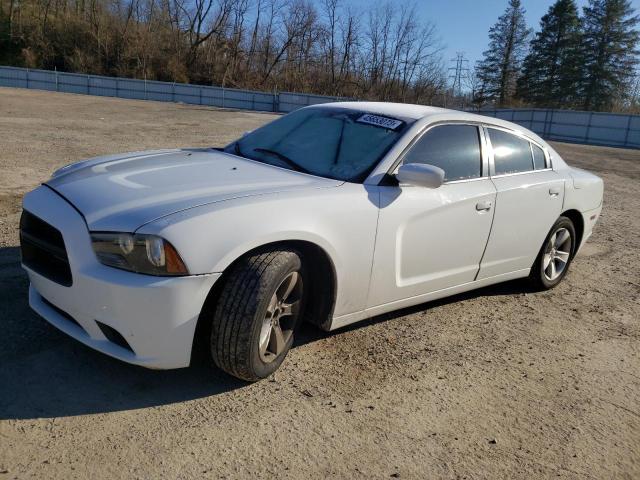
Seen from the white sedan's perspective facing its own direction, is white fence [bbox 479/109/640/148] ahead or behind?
behind

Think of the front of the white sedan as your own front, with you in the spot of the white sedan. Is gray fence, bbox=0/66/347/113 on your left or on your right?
on your right

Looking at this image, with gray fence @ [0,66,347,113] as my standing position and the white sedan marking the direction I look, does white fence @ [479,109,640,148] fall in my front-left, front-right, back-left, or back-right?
front-left

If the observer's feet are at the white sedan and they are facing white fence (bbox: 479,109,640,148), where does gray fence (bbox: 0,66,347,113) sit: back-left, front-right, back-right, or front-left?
front-left

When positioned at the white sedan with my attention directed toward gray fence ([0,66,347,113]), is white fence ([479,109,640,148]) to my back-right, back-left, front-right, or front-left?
front-right

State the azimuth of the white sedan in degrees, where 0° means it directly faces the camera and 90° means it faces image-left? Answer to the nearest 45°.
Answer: approximately 45°
